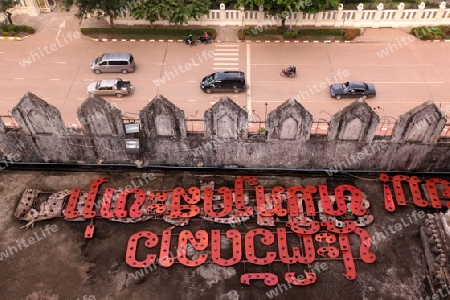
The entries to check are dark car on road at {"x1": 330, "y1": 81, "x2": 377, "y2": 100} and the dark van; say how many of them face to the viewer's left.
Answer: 2

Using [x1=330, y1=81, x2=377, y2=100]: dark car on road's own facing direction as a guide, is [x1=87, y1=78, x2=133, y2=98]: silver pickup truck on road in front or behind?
in front

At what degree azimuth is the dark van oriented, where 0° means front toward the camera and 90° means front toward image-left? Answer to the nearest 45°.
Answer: approximately 90°

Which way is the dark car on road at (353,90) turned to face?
to the viewer's left

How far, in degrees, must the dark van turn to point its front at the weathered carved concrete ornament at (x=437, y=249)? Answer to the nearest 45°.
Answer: approximately 90° to its left
